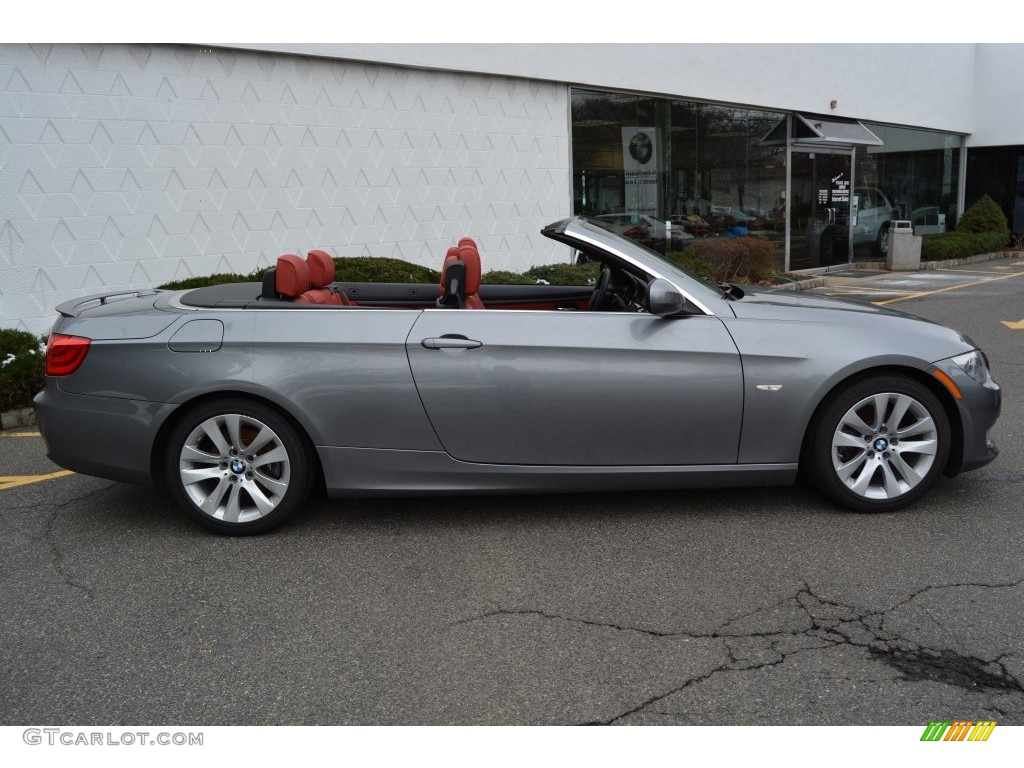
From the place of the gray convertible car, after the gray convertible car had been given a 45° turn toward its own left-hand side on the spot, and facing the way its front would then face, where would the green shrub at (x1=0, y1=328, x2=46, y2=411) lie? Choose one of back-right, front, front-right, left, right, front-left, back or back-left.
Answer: left

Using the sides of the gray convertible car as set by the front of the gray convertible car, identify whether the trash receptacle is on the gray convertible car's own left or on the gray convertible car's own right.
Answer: on the gray convertible car's own left

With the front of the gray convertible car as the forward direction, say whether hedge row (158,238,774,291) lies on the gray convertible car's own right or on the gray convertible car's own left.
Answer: on the gray convertible car's own left

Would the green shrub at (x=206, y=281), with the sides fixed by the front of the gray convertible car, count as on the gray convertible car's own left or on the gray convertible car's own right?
on the gray convertible car's own left

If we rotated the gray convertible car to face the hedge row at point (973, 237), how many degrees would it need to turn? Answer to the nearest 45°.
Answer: approximately 45° to its left

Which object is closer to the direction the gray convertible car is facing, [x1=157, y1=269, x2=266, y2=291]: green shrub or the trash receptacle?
the trash receptacle

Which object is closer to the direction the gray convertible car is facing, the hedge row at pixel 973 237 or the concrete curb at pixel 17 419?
the hedge row

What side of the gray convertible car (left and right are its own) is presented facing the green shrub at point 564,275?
left

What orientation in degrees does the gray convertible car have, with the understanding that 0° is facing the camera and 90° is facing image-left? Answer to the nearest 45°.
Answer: approximately 270°

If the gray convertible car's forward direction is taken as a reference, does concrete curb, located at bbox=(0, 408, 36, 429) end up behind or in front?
behind
